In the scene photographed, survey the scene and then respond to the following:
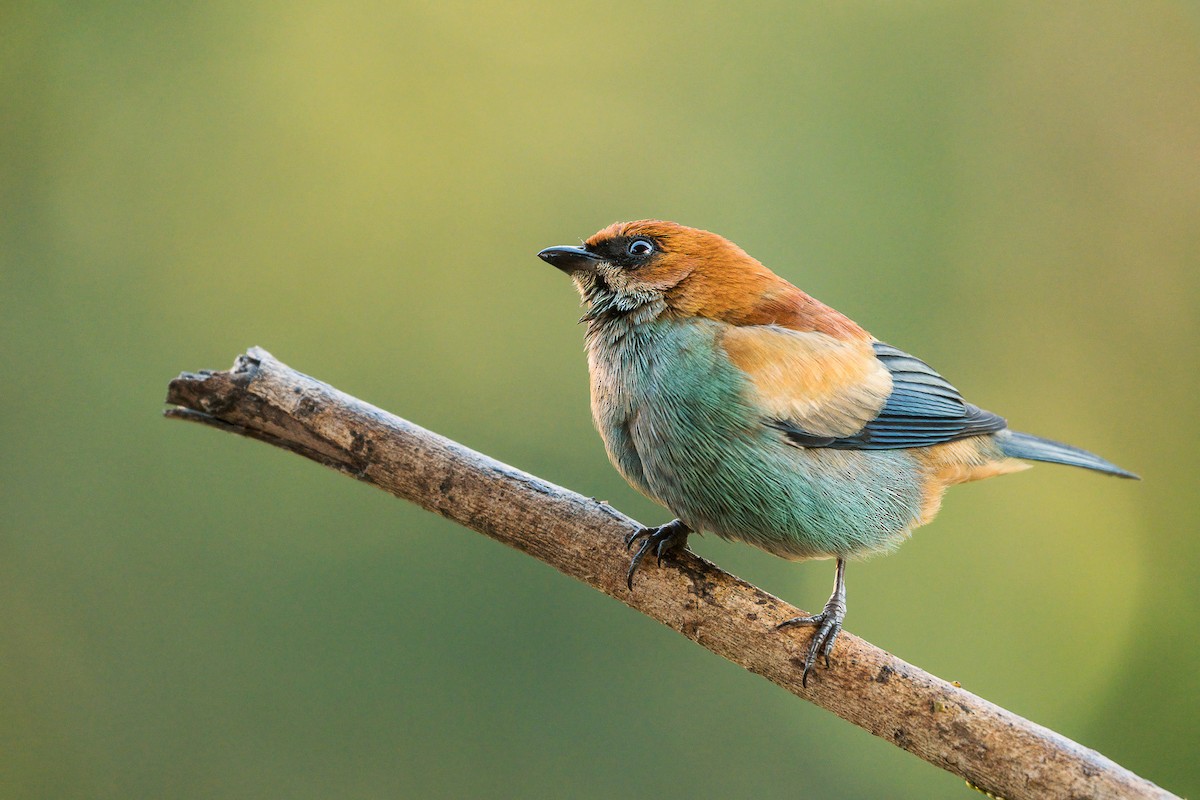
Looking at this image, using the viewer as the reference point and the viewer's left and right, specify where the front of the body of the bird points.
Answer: facing to the left of the viewer
